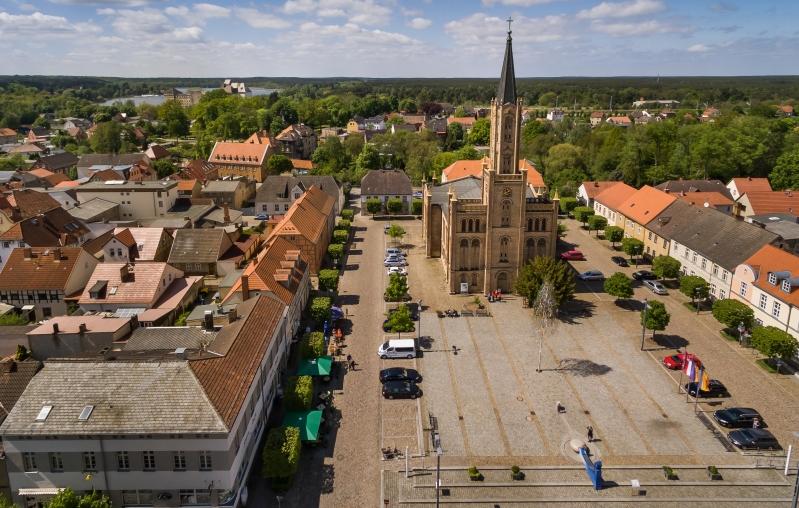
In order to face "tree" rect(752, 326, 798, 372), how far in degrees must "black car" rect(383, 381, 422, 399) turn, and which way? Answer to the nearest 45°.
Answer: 0° — it already faces it

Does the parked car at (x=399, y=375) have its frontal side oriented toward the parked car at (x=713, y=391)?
yes

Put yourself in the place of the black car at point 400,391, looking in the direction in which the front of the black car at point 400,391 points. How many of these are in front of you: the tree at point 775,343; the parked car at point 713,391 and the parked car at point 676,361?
3

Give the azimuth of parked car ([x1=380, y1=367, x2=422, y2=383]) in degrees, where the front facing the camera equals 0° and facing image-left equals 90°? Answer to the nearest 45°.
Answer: approximately 270°

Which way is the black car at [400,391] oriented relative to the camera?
to the viewer's right
